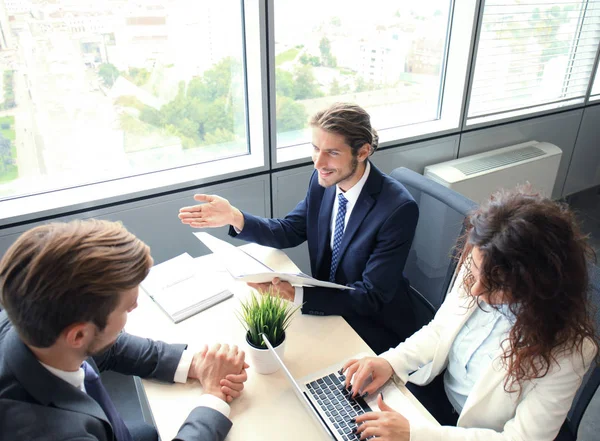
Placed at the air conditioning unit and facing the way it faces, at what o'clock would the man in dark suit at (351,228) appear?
The man in dark suit is roughly at 2 o'clock from the air conditioning unit.

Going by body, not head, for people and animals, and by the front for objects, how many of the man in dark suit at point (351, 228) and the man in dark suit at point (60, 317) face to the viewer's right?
1

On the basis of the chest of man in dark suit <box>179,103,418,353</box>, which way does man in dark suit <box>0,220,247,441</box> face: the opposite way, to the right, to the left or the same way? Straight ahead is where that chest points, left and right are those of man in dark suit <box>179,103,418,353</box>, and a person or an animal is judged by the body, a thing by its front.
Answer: the opposite way

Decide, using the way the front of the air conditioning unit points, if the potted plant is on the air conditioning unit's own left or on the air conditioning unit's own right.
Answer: on the air conditioning unit's own right

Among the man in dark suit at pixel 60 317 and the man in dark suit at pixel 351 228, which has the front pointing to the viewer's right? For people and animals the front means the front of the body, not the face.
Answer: the man in dark suit at pixel 60 317

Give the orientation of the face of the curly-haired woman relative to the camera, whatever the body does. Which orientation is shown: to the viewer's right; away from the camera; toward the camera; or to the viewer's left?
to the viewer's left

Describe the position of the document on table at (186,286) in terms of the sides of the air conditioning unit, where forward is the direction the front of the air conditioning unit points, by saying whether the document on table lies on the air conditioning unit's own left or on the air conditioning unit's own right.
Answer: on the air conditioning unit's own right

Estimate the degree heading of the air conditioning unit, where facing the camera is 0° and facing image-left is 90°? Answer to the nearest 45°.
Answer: approximately 315°

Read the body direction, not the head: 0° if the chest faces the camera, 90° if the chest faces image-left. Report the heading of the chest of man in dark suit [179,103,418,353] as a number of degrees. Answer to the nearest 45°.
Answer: approximately 45°

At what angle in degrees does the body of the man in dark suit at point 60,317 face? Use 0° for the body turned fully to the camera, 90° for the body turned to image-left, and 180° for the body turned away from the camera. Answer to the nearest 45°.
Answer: approximately 270°

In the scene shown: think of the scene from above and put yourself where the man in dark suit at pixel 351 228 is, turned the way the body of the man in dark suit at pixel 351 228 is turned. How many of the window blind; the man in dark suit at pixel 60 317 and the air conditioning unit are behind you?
2
